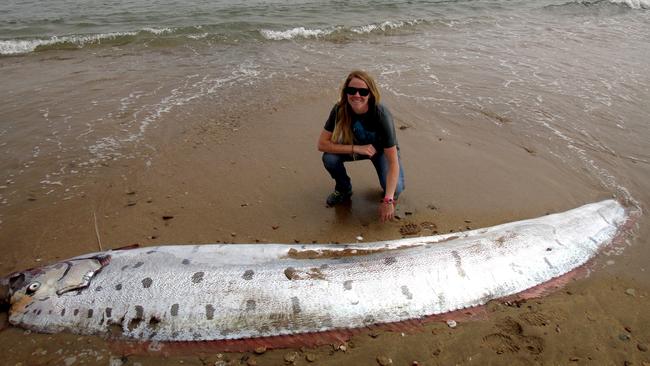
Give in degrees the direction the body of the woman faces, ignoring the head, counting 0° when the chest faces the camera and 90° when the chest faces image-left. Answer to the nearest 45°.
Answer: approximately 0°

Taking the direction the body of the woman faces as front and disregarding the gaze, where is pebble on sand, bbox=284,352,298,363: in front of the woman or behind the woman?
in front
